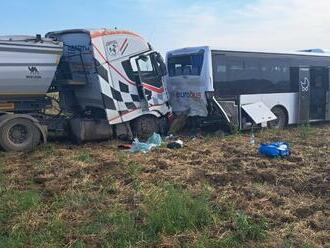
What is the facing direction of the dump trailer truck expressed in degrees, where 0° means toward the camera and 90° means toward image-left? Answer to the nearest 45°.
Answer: approximately 225°

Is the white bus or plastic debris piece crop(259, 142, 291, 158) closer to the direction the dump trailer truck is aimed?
the white bus

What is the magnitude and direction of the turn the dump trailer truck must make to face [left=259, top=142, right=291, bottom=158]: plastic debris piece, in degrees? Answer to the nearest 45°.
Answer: approximately 90° to its right

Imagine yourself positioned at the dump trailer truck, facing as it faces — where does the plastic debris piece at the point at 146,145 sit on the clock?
The plastic debris piece is roughly at 3 o'clock from the dump trailer truck.
